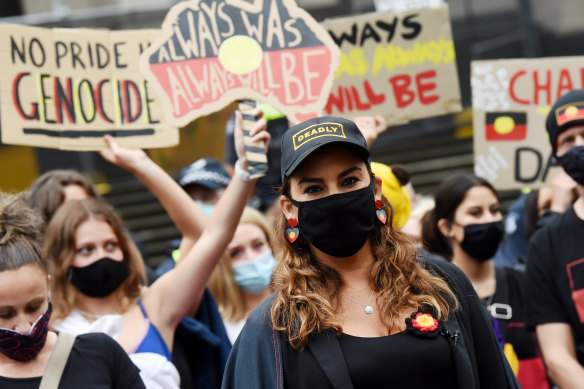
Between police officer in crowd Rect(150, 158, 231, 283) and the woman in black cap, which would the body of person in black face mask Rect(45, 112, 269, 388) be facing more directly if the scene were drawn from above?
the woman in black cap

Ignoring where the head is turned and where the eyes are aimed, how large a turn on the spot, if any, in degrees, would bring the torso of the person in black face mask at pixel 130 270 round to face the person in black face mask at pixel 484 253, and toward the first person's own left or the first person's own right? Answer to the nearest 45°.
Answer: approximately 90° to the first person's own left

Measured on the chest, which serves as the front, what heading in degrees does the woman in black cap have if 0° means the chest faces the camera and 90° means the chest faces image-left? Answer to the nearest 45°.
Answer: approximately 0°

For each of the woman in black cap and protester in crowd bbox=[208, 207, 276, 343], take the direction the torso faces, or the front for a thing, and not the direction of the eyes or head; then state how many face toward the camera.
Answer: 2

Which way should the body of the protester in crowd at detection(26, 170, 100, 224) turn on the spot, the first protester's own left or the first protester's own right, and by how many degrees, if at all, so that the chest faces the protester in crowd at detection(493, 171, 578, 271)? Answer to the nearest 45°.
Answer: approximately 45° to the first protester's own left

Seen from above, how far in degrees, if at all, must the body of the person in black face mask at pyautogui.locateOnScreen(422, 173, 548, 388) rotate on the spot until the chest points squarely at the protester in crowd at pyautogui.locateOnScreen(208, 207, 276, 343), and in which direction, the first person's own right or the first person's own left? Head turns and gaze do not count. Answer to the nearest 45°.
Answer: approximately 135° to the first person's own right
